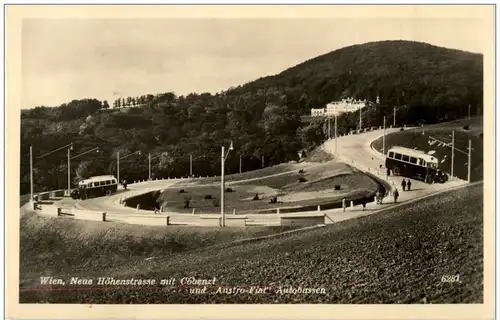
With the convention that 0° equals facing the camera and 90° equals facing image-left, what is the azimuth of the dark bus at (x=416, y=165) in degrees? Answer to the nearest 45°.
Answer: approximately 315°

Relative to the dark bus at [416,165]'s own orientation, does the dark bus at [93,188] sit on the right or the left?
on its right
